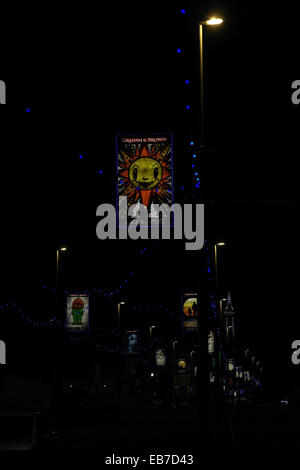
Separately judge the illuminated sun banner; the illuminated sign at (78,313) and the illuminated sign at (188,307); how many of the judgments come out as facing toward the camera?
3

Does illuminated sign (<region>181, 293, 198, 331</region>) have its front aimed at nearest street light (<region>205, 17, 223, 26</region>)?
yes

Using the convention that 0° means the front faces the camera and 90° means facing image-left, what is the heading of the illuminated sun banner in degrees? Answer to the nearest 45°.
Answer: approximately 0°

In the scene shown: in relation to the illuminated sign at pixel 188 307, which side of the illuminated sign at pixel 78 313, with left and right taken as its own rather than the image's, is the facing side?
left

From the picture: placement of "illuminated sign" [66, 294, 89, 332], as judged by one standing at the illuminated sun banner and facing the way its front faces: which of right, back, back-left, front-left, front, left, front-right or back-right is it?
back

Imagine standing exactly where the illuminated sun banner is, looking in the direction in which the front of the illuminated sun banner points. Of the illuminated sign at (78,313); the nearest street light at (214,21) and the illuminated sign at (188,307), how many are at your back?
2

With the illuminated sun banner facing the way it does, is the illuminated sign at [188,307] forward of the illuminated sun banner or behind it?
behind

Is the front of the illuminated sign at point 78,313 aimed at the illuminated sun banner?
yes

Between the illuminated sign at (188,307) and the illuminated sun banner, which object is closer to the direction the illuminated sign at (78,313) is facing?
the illuminated sun banner

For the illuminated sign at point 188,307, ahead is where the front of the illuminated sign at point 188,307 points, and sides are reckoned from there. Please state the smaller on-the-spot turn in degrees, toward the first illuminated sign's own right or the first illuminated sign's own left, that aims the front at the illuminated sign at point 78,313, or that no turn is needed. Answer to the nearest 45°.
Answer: approximately 90° to the first illuminated sign's own right

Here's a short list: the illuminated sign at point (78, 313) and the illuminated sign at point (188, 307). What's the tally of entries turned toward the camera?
2

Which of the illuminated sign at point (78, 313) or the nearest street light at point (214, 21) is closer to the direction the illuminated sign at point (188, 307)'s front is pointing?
the nearest street light
